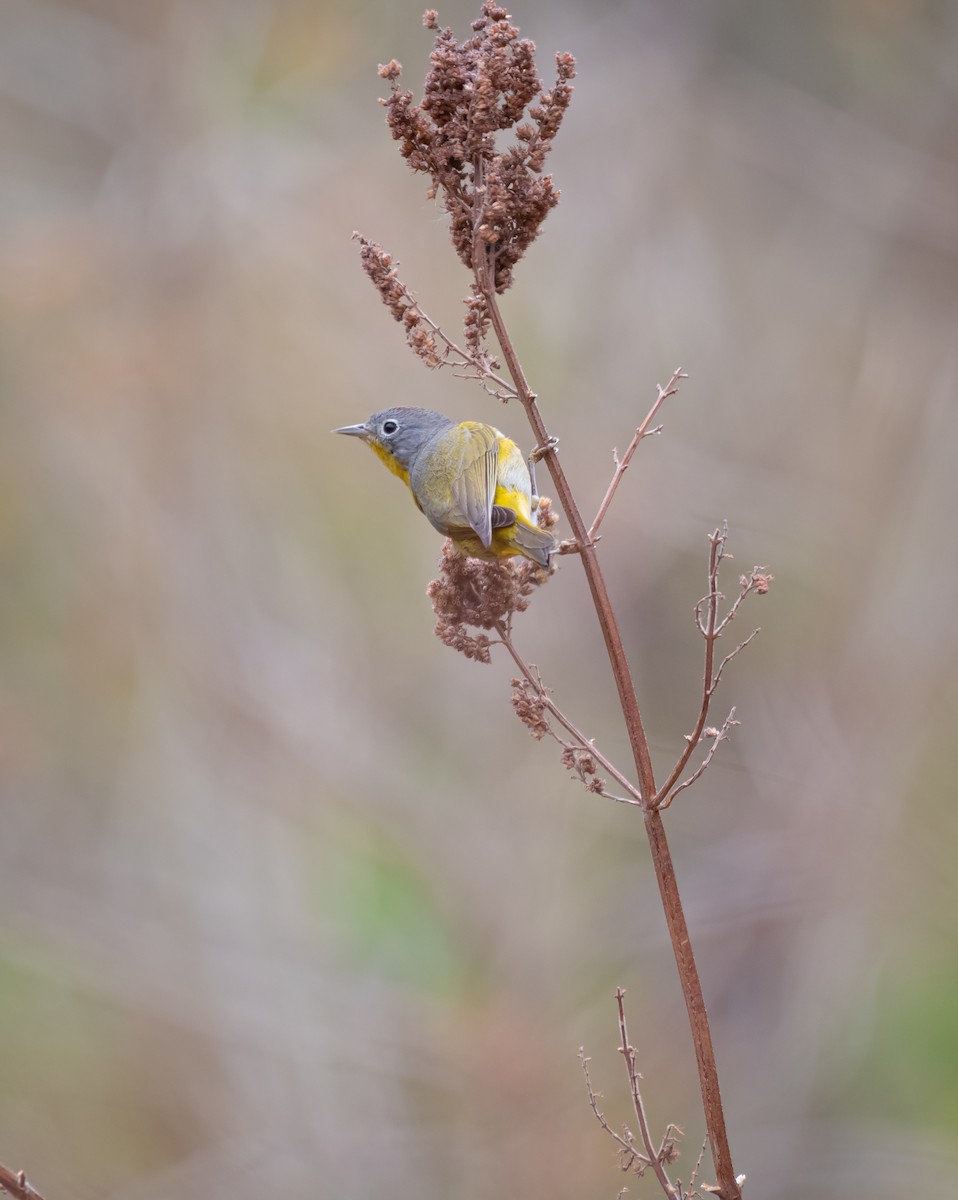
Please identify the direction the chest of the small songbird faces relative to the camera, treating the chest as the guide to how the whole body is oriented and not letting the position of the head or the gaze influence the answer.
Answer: to the viewer's left
